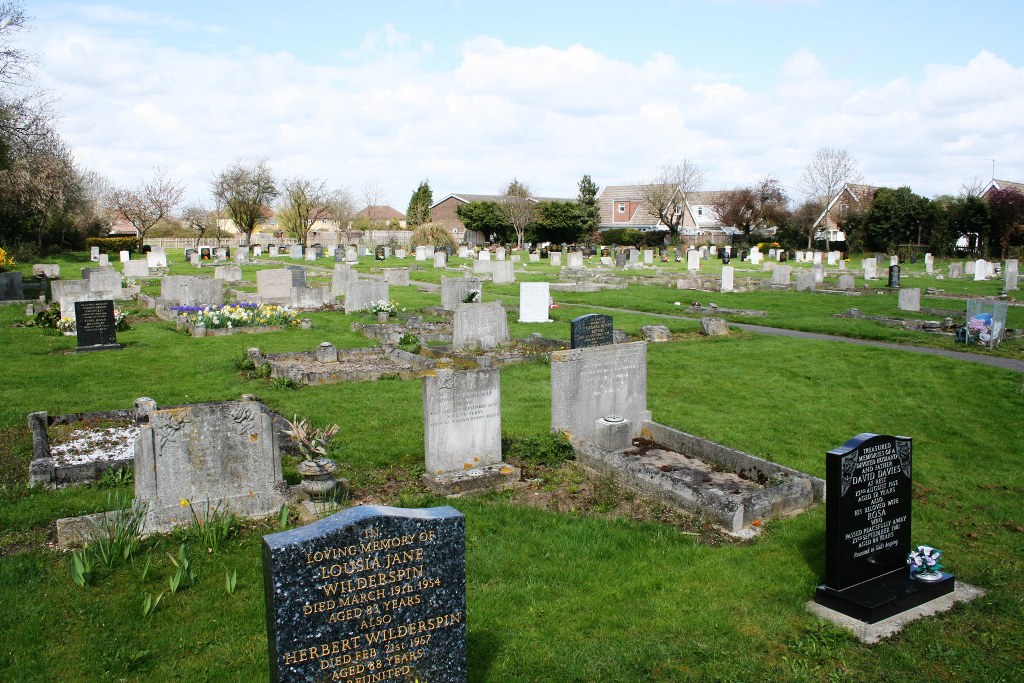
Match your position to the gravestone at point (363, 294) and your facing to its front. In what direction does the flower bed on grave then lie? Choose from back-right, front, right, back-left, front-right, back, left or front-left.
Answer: front-right

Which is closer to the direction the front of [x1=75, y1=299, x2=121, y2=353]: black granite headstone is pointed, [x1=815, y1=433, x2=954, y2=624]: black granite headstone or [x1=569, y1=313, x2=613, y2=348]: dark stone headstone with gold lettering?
the black granite headstone

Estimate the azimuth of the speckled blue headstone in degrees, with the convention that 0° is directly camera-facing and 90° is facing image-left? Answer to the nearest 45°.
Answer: approximately 315°

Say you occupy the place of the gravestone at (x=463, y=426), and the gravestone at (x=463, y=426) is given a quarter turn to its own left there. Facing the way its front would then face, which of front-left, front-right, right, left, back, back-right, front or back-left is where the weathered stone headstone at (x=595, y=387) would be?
front

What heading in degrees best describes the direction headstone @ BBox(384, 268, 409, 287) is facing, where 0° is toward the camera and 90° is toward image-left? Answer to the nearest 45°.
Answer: approximately 0°

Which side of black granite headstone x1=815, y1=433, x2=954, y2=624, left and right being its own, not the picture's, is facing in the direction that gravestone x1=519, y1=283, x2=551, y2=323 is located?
back

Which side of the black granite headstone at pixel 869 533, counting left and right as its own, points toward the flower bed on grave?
back

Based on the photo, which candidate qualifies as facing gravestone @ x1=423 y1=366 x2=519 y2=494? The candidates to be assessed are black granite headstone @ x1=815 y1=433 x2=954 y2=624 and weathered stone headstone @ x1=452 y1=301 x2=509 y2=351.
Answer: the weathered stone headstone
